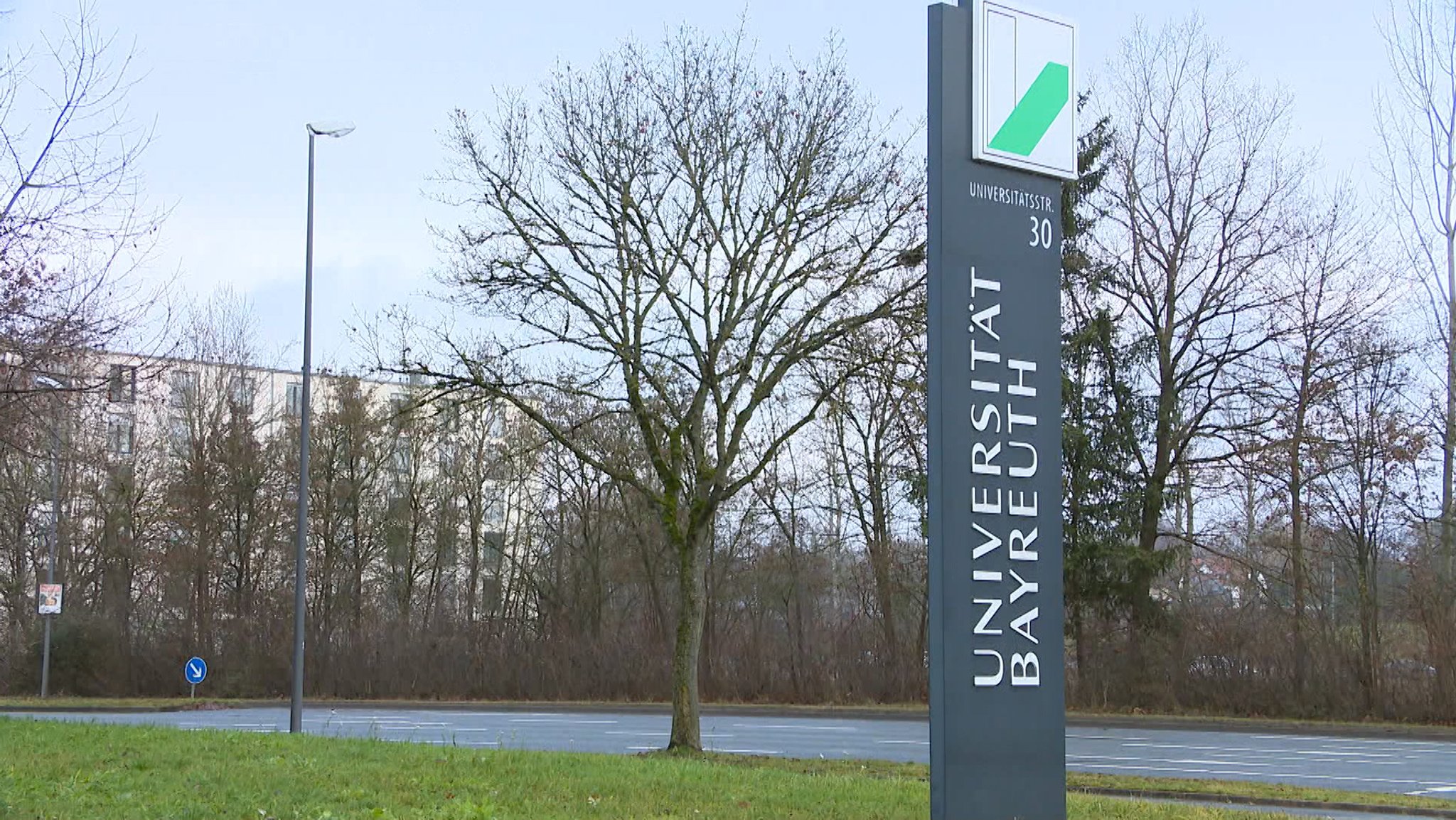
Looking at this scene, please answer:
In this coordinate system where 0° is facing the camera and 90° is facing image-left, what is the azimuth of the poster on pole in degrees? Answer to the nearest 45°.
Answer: approximately 0°

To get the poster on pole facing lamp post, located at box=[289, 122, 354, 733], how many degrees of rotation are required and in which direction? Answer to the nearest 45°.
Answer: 0° — it already faces it

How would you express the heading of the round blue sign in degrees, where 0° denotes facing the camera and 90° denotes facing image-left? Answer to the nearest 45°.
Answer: approximately 0°

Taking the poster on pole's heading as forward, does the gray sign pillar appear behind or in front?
in front

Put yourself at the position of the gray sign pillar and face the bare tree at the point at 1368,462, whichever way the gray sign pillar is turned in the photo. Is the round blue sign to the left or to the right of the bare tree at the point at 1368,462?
left

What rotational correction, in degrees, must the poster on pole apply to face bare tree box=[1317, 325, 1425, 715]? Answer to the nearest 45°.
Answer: approximately 45° to its left

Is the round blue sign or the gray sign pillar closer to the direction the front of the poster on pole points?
the gray sign pillar

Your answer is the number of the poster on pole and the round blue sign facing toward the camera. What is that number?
2

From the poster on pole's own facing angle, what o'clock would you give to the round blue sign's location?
The round blue sign is roughly at 10 o'clock from the poster on pole.
